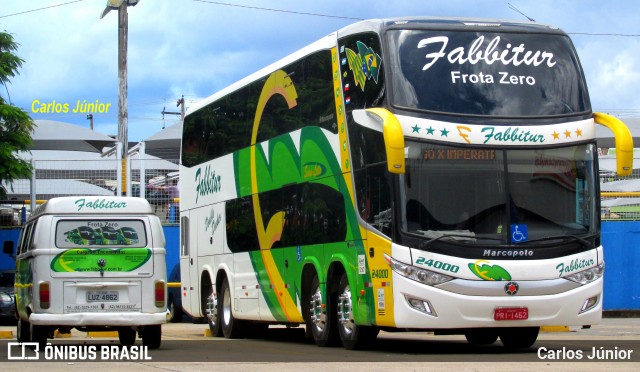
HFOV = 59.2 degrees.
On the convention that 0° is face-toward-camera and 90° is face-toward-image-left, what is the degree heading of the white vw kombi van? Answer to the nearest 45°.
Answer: approximately 180°

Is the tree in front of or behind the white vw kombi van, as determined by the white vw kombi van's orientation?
in front

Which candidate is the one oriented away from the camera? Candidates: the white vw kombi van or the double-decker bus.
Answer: the white vw kombi van

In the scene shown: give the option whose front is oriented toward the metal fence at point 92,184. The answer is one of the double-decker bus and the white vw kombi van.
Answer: the white vw kombi van

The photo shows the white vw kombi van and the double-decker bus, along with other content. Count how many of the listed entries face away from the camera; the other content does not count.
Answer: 1

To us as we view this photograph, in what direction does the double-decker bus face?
facing the viewer and to the right of the viewer

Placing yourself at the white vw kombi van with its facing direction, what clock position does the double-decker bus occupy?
The double-decker bus is roughly at 4 o'clock from the white vw kombi van.

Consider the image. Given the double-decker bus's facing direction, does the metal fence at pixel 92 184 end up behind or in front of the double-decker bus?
behind

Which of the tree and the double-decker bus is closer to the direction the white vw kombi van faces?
the tree

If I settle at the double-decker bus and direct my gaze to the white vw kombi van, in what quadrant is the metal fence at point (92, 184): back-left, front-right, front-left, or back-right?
front-right

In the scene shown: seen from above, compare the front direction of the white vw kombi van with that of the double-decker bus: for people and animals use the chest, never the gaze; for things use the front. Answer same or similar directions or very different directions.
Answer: very different directions

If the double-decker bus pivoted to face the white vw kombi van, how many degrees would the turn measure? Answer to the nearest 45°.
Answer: approximately 135° to its right

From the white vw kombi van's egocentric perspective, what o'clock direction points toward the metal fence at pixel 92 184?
The metal fence is roughly at 12 o'clock from the white vw kombi van.
